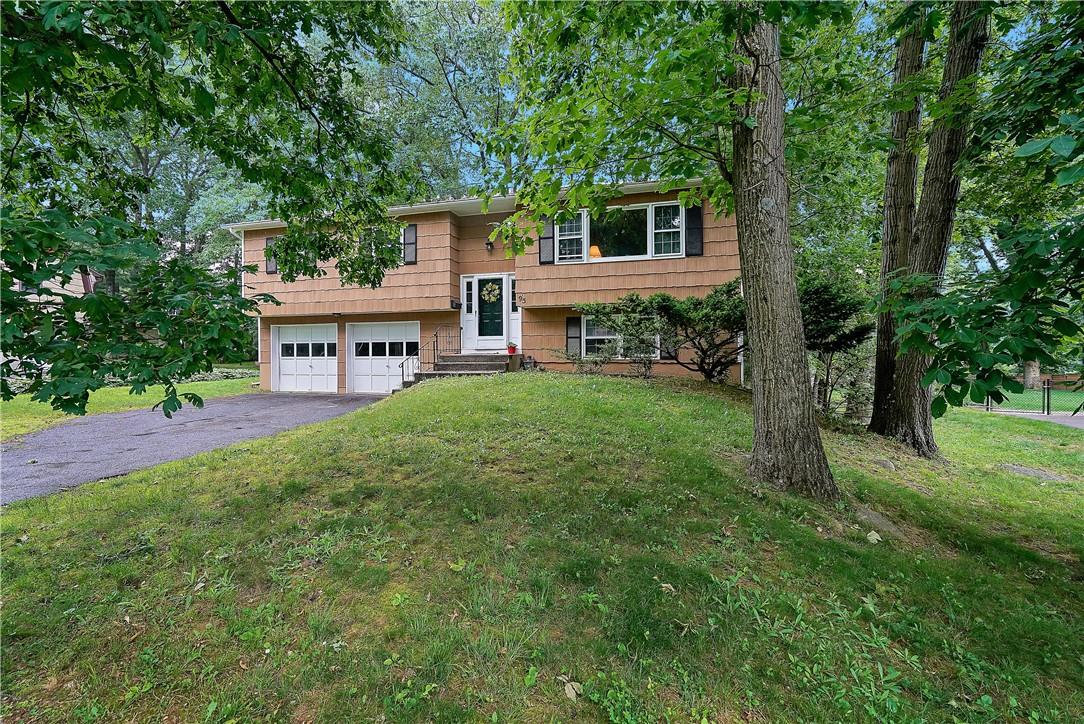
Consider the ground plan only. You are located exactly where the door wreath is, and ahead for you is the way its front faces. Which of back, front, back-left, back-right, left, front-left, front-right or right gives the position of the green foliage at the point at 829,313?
front-left

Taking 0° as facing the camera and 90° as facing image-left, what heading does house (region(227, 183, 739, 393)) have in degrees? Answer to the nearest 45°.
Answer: approximately 0°

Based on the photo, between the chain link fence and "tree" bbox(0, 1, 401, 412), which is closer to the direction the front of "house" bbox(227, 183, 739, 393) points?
the tree

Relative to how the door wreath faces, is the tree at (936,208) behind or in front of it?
in front

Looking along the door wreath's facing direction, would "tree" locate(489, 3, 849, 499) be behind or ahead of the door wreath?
ahead

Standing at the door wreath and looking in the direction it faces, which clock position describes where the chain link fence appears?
The chain link fence is roughly at 9 o'clock from the door wreath.

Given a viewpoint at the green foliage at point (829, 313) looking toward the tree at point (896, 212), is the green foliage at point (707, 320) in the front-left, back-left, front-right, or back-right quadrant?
back-right

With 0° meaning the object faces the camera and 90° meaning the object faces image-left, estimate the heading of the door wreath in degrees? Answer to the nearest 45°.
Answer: approximately 0°

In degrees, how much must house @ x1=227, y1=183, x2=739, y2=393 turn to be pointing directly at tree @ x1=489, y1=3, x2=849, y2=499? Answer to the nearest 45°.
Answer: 0° — it already faces it

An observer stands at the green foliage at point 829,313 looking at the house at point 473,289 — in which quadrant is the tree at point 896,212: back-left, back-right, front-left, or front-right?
back-left

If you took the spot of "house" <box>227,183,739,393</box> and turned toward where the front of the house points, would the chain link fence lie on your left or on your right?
on your left
